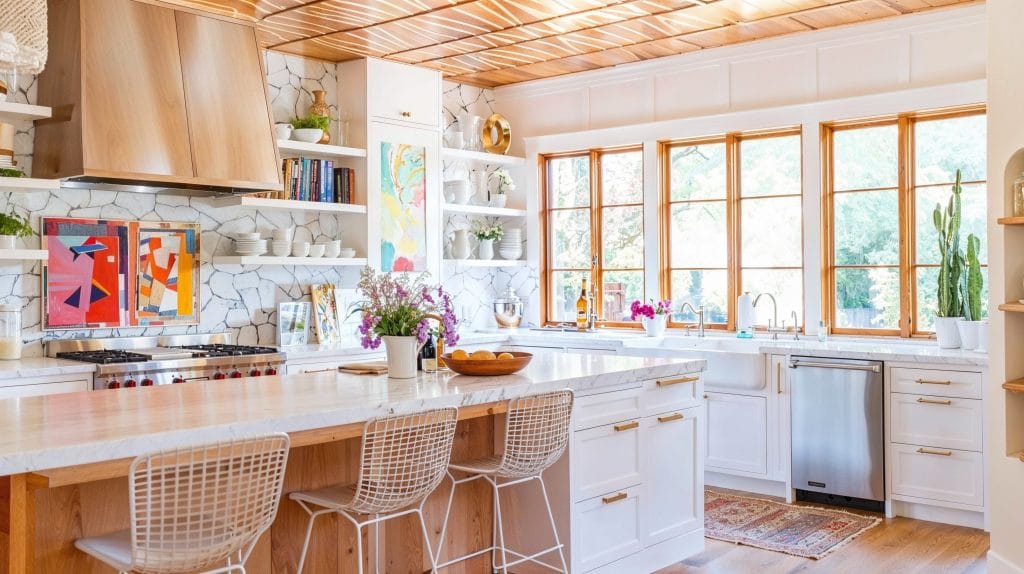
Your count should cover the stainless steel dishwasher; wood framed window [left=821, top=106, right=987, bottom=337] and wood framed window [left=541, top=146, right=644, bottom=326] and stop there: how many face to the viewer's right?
0

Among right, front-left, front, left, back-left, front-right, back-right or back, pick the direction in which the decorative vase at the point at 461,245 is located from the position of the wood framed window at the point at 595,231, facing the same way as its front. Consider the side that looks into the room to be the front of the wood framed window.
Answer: front-right

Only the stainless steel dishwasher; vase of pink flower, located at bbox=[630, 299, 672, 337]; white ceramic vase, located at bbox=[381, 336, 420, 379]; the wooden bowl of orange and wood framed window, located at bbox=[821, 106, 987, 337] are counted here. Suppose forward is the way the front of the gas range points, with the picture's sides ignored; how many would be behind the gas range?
0

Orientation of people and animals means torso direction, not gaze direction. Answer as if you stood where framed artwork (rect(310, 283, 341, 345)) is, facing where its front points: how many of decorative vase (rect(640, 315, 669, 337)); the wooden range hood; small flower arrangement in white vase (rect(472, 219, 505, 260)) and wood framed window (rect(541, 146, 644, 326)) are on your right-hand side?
1

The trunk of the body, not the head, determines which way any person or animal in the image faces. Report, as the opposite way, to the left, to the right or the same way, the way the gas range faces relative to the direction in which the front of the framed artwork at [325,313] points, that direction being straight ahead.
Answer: the same way

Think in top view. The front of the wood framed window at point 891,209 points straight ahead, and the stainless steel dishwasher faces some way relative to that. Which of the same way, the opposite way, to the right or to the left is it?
the same way

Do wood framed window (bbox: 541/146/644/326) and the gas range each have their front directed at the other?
no

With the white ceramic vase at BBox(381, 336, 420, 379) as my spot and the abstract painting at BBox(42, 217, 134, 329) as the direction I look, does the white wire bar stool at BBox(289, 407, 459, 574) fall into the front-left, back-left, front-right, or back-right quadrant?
back-left

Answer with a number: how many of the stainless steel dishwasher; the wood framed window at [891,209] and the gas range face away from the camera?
0

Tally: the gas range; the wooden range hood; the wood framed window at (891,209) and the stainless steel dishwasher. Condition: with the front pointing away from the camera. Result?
0

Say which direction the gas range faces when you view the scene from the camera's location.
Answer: facing the viewer and to the right of the viewer

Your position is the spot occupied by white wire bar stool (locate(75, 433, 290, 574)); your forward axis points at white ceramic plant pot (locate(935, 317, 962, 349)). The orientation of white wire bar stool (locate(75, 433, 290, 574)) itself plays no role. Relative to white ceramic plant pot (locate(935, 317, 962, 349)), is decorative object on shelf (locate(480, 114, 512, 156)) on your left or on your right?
left
